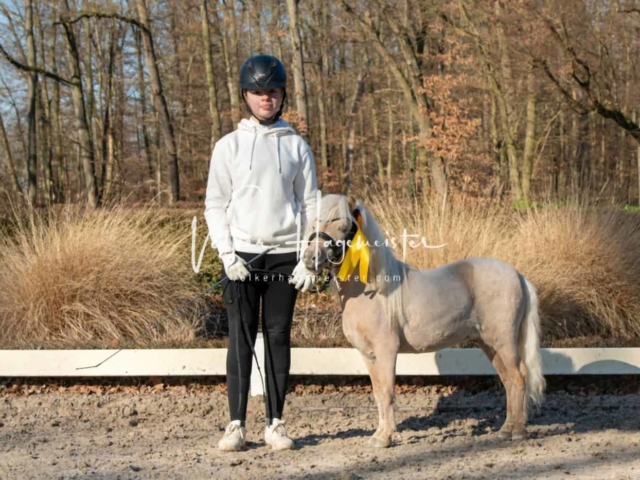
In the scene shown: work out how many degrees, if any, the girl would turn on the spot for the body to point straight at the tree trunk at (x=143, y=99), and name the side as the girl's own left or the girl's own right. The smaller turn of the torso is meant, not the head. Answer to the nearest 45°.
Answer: approximately 180°

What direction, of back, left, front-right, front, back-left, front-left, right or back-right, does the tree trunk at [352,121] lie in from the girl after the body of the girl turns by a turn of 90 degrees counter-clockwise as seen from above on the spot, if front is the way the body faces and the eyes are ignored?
left

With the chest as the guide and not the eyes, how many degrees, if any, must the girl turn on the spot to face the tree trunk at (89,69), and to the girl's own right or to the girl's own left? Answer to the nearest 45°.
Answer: approximately 180°

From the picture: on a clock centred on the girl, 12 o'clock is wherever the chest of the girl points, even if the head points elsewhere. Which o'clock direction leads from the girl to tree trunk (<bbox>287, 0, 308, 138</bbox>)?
The tree trunk is roughly at 6 o'clock from the girl.

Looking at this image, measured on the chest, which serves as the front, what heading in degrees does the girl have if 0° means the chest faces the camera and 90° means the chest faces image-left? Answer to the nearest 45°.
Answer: approximately 0°

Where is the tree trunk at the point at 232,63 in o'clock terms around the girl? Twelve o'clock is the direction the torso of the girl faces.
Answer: The tree trunk is roughly at 6 o'clock from the girl.

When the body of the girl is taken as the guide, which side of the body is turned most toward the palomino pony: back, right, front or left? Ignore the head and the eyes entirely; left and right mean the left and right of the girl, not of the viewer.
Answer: left

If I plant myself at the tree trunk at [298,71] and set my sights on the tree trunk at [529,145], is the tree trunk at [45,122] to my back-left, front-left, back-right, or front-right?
back-left

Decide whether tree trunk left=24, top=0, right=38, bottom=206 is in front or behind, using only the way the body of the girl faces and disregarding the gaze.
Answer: behind

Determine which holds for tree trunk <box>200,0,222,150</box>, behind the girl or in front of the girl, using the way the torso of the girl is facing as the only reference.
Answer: behind

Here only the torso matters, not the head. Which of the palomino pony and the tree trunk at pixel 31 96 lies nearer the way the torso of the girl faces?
the palomino pony

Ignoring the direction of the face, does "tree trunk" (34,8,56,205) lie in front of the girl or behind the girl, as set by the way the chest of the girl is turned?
behind
